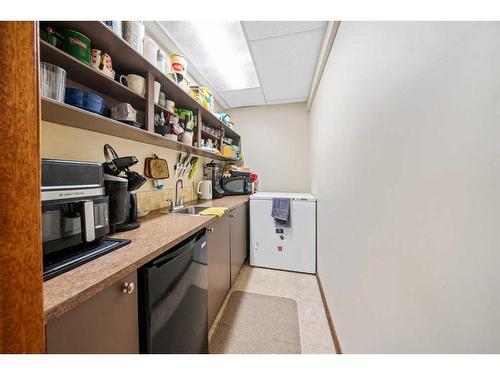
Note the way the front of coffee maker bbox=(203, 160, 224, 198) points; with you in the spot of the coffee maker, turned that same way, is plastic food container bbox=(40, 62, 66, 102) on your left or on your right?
on your right

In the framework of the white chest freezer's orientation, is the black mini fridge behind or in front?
in front

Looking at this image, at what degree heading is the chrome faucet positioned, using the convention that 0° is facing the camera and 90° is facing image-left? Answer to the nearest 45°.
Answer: approximately 315°

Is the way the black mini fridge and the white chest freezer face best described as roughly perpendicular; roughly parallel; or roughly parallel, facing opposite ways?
roughly perpendicular

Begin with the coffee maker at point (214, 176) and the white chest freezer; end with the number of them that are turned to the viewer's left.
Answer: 0

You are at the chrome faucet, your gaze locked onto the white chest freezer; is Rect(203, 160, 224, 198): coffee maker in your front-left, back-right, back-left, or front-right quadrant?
front-left

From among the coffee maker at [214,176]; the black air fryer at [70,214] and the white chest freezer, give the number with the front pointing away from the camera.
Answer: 0

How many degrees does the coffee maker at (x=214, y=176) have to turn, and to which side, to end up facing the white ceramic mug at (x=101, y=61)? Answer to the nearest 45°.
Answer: approximately 45° to its right

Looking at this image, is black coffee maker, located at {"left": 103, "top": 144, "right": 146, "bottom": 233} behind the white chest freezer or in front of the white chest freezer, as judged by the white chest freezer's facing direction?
in front

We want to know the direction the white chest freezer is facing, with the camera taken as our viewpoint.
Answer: facing the viewer

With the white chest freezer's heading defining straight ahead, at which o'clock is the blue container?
The blue container is roughly at 1 o'clock from the white chest freezer.

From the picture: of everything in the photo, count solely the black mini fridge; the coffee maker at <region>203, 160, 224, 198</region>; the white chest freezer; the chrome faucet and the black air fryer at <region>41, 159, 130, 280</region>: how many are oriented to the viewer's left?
0

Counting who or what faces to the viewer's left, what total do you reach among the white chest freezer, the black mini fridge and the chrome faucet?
0
